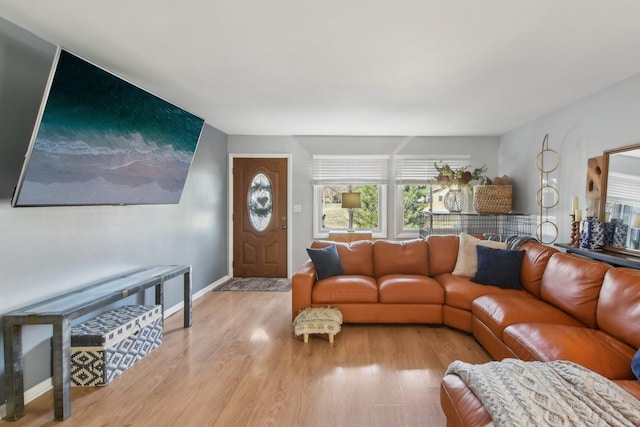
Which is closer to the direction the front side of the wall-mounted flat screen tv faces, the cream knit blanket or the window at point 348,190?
the cream knit blanket

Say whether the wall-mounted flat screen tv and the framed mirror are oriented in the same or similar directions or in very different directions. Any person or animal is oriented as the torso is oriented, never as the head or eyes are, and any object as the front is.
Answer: very different directions

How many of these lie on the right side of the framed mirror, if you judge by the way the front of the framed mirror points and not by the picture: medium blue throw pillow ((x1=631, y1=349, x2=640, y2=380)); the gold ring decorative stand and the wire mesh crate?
2

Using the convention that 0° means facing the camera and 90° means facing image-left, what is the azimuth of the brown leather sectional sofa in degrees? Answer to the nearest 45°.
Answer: approximately 45°

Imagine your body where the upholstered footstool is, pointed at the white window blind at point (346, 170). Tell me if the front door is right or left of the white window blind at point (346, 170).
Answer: left

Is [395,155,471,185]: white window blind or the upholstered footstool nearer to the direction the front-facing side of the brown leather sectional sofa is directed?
the upholstered footstool
